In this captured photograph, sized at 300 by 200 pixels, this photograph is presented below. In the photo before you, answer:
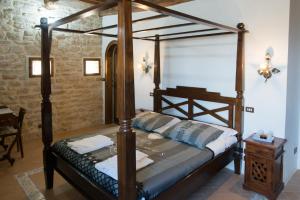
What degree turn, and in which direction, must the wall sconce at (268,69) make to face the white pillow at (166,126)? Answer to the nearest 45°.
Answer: approximately 45° to its right

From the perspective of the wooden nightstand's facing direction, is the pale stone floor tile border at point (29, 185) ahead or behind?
ahead

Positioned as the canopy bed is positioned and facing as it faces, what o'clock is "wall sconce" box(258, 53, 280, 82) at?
The wall sconce is roughly at 7 o'clock from the canopy bed.

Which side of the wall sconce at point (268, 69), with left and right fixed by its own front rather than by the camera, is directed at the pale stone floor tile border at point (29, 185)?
front

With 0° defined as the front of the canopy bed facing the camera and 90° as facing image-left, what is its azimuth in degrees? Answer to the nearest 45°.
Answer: approximately 45°

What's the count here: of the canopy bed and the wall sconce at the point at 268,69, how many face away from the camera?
0

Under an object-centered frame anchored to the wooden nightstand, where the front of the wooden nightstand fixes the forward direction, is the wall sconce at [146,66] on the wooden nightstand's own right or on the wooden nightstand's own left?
on the wooden nightstand's own right

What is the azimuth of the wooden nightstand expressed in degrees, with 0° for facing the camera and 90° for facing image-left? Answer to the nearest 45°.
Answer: approximately 45°

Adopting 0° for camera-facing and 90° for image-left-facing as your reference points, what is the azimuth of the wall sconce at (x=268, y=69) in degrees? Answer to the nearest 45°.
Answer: approximately 45°
